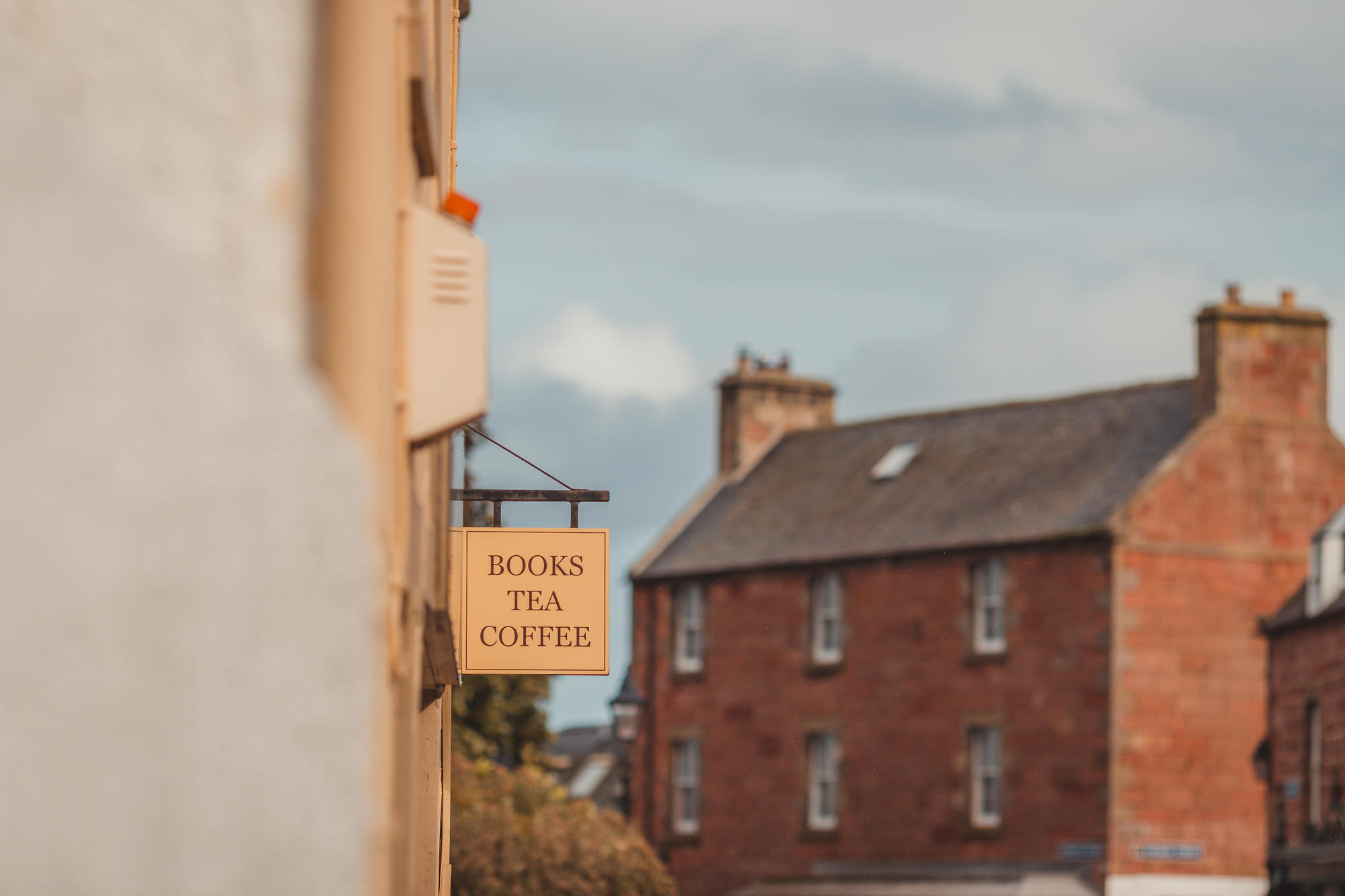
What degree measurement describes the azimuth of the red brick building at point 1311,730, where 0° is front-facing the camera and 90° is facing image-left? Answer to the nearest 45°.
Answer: approximately 45°

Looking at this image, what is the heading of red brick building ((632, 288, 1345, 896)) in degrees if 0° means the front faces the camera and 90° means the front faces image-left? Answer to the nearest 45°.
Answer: approximately 45°

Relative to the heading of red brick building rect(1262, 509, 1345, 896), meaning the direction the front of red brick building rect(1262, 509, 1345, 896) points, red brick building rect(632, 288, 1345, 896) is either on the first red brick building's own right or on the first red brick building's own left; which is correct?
on the first red brick building's own right

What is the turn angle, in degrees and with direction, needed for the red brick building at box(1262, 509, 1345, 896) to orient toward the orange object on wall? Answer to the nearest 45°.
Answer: approximately 45° to its left

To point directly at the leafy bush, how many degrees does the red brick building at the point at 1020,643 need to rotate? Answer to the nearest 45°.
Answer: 0° — it already faces it
